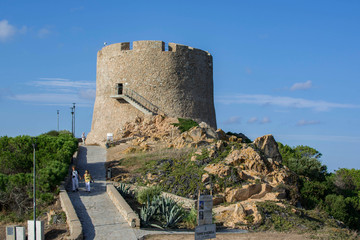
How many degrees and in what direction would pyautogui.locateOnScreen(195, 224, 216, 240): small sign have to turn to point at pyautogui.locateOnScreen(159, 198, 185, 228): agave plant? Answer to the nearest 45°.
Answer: approximately 180°

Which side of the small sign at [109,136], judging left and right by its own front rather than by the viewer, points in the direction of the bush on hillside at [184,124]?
left

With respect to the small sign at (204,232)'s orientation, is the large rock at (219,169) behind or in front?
behind

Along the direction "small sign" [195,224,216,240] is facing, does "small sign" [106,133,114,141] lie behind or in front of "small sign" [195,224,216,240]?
behind

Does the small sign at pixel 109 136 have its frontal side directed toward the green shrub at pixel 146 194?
yes

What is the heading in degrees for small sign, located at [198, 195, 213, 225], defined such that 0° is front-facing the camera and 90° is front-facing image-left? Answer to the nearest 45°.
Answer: approximately 0°

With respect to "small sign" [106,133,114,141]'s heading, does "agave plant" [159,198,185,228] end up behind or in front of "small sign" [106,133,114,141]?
in front

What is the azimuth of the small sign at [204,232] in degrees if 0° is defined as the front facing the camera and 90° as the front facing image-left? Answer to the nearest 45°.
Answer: approximately 0°

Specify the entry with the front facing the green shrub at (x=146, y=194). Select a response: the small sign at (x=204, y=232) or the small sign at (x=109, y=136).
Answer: the small sign at (x=109, y=136)

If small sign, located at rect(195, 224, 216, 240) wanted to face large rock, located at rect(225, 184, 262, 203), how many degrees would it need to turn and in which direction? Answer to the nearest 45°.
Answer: approximately 180°

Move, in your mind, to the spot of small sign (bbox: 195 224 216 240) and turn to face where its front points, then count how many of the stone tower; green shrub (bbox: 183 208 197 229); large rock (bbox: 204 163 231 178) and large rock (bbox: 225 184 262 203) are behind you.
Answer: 4

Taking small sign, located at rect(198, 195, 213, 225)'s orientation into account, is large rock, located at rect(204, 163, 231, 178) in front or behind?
behind
